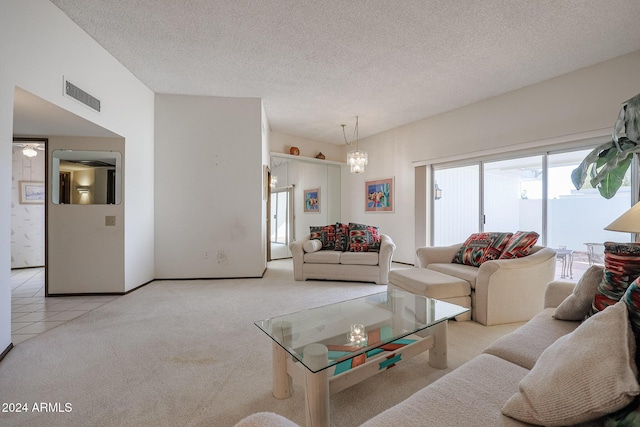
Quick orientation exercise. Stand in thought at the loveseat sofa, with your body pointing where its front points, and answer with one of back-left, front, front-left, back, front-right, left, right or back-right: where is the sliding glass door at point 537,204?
left

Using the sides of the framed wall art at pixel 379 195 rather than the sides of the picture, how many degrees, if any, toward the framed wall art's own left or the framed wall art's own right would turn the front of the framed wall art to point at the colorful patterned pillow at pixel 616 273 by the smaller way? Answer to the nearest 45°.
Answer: approximately 45° to the framed wall art's own left

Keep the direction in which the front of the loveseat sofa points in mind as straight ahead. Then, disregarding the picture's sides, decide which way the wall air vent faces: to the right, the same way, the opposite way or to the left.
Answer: to the left

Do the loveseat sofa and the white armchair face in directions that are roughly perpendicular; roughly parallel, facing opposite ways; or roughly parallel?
roughly perpendicular

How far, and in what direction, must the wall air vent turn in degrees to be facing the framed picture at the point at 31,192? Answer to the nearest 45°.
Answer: approximately 135° to its left

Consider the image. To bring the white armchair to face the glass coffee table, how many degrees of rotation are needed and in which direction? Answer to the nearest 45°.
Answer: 0° — it already faces it

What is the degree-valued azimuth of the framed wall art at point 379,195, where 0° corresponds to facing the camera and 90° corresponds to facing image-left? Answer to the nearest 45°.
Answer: approximately 45°

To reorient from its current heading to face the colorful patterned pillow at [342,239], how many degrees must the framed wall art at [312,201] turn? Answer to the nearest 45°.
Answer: approximately 45° to its left

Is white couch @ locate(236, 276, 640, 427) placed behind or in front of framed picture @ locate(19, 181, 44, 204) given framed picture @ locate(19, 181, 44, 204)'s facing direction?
in front

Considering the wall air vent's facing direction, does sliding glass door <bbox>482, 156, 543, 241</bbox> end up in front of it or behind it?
in front

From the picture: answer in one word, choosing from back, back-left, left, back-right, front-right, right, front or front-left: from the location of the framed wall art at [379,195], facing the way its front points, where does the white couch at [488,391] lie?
front-left

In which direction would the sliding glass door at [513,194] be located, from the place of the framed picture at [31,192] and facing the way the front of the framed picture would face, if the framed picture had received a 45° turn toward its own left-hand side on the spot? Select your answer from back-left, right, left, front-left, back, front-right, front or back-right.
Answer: front

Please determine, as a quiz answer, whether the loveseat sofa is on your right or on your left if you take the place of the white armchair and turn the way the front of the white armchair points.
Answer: on your right

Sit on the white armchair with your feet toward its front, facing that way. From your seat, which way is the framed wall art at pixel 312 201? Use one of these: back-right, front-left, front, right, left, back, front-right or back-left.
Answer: right

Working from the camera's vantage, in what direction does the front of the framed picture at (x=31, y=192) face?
facing the viewer

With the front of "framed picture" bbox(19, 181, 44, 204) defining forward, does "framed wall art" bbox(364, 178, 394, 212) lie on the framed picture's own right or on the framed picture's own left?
on the framed picture's own left

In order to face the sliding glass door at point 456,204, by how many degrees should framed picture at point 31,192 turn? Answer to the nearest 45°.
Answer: approximately 45° to its left

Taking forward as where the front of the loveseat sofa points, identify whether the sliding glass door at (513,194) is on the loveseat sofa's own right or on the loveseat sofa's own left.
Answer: on the loveseat sofa's own left
